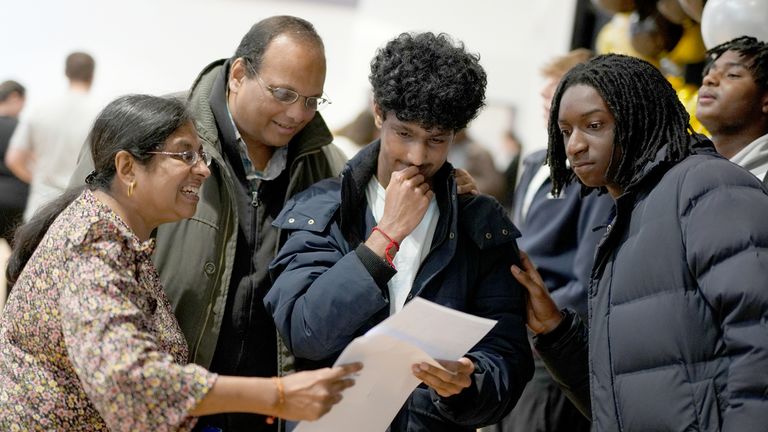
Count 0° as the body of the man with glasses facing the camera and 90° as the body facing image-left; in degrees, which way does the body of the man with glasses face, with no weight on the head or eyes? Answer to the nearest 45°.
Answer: approximately 315°

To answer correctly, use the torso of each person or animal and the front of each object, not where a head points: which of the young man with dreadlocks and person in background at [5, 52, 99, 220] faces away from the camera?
the person in background

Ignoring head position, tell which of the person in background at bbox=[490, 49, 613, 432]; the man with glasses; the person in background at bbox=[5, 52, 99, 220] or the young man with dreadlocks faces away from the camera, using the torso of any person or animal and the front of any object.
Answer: the person in background at bbox=[5, 52, 99, 220]

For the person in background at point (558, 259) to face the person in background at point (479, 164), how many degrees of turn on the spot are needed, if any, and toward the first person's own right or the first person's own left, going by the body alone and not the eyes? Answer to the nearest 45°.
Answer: approximately 135° to the first person's own right

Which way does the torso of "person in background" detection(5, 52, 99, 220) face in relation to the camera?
away from the camera

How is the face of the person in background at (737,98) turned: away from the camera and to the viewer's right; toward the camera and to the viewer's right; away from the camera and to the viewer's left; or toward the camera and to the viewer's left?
toward the camera and to the viewer's left

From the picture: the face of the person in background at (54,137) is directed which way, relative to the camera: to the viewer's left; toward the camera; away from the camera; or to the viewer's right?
away from the camera

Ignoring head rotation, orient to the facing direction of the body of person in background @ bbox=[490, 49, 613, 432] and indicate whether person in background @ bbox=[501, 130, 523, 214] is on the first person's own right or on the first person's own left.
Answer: on the first person's own right

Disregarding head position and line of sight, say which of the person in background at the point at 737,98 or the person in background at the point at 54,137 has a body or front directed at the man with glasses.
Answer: the person in background at the point at 737,98

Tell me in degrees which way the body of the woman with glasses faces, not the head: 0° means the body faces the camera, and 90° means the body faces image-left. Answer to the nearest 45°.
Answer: approximately 270°

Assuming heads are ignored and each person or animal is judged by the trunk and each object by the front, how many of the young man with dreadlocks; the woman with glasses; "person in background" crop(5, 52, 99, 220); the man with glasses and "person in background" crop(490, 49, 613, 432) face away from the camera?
1

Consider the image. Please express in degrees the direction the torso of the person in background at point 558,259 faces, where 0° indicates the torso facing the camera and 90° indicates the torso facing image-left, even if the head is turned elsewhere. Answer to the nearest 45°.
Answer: approximately 45°

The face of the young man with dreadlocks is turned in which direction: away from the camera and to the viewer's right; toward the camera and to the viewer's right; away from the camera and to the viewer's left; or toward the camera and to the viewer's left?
toward the camera and to the viewer's left

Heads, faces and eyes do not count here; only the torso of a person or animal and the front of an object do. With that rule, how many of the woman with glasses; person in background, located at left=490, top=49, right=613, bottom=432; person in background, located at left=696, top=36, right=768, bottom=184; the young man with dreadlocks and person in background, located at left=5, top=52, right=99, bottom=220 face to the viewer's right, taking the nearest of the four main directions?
1

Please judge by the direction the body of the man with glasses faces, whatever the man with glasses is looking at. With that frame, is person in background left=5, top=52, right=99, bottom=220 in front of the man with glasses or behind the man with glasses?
behind
